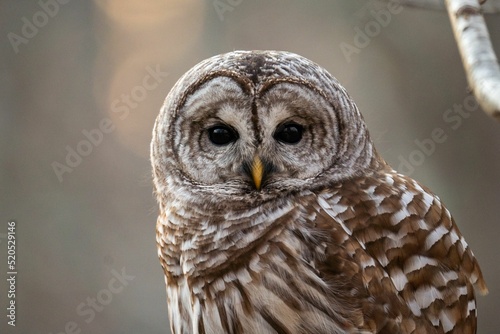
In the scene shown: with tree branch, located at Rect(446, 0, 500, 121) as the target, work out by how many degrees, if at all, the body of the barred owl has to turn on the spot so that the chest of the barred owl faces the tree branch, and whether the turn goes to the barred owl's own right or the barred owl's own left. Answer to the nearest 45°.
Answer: approximately 90° to the barred owl's own left

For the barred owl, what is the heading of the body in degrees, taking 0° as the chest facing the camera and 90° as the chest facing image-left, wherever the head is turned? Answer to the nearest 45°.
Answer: approximately 45°
